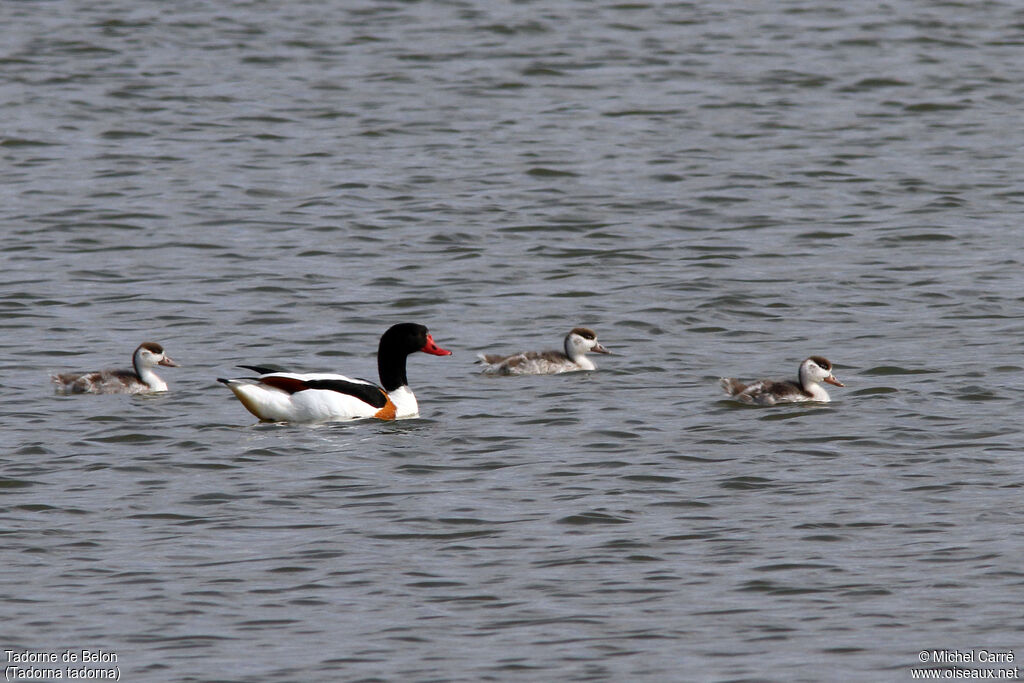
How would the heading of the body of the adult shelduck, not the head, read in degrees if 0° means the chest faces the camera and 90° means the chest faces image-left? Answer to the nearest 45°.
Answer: approximately 270°
